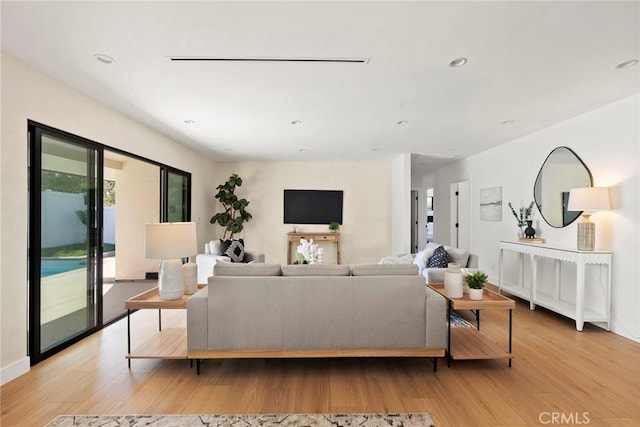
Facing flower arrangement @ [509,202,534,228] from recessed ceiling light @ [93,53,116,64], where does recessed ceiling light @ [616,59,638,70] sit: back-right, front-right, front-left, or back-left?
front-right

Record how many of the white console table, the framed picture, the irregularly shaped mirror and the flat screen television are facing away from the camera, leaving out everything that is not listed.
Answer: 0

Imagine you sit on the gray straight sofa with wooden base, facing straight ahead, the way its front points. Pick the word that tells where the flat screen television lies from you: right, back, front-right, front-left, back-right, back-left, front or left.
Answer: front

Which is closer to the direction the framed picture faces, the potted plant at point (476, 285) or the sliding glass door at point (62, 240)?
the sliding glass door

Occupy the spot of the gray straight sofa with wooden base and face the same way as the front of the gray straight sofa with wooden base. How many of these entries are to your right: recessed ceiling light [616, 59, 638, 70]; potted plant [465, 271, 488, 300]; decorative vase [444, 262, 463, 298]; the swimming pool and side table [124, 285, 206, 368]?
3

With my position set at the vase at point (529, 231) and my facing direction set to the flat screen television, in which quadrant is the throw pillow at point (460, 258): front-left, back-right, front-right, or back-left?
front-left

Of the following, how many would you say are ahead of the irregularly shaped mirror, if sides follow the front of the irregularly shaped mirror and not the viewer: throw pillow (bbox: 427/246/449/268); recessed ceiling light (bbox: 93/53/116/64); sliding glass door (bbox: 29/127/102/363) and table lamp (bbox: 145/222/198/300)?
4

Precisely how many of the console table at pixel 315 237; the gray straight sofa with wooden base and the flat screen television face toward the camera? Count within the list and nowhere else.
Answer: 2

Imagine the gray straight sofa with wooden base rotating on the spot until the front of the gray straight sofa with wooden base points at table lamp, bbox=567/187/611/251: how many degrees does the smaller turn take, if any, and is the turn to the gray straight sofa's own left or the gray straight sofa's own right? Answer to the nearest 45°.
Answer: approximately 90° to the gray straight sofa's own right

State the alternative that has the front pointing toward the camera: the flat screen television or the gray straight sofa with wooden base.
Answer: the flat screen television

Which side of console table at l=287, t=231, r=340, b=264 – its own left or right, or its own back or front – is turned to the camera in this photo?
front

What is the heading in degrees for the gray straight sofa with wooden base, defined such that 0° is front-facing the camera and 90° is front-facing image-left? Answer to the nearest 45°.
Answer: approximately 180°

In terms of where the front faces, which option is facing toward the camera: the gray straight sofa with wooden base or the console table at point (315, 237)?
the console table

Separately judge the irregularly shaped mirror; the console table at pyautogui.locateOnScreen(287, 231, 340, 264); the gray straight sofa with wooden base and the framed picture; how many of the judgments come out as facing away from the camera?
1

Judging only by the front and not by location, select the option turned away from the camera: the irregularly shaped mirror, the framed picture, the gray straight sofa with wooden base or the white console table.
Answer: the gray straight sofa with wooden base

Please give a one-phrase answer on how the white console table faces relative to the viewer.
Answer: facing the viewer and to the left of the viewer

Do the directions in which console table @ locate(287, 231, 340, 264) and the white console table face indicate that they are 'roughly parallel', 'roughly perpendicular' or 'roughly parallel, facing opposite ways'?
roughly perpendicular

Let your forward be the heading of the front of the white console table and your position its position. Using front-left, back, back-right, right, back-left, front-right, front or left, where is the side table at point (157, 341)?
front

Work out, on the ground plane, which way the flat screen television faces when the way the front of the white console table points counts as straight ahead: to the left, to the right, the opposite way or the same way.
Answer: to the left
